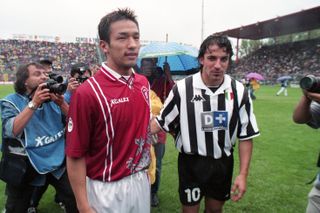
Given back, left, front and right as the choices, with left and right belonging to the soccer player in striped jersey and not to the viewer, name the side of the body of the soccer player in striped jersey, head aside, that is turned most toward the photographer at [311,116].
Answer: left

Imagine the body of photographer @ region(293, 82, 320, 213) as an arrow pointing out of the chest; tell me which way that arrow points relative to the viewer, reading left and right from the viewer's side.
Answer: facing to the left of the viewer

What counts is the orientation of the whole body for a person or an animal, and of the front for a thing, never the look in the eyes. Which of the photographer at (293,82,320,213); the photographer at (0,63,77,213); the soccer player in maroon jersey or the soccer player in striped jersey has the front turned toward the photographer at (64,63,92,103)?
the photographer at (293,82,320,213)

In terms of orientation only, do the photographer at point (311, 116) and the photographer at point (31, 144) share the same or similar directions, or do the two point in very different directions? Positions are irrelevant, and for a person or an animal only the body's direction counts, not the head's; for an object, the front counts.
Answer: very different directions

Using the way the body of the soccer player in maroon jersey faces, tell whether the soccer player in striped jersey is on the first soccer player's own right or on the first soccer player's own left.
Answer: on the first soccer player's own left

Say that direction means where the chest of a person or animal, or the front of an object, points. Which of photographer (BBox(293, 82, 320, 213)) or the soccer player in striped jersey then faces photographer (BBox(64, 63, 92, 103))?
photographer (BBox(293, 82, 320, 213))

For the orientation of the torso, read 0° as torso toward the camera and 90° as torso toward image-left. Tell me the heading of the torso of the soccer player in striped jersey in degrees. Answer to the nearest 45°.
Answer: approximately 0°
